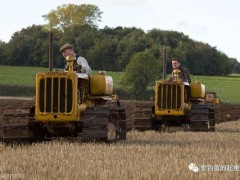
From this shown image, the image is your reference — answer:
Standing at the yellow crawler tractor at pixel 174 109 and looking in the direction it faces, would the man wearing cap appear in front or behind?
in front

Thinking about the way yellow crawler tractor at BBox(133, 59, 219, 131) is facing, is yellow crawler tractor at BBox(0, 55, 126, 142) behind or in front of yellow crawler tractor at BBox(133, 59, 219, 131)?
in front

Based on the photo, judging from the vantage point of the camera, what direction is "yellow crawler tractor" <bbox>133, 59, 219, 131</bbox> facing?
facing the viewer
